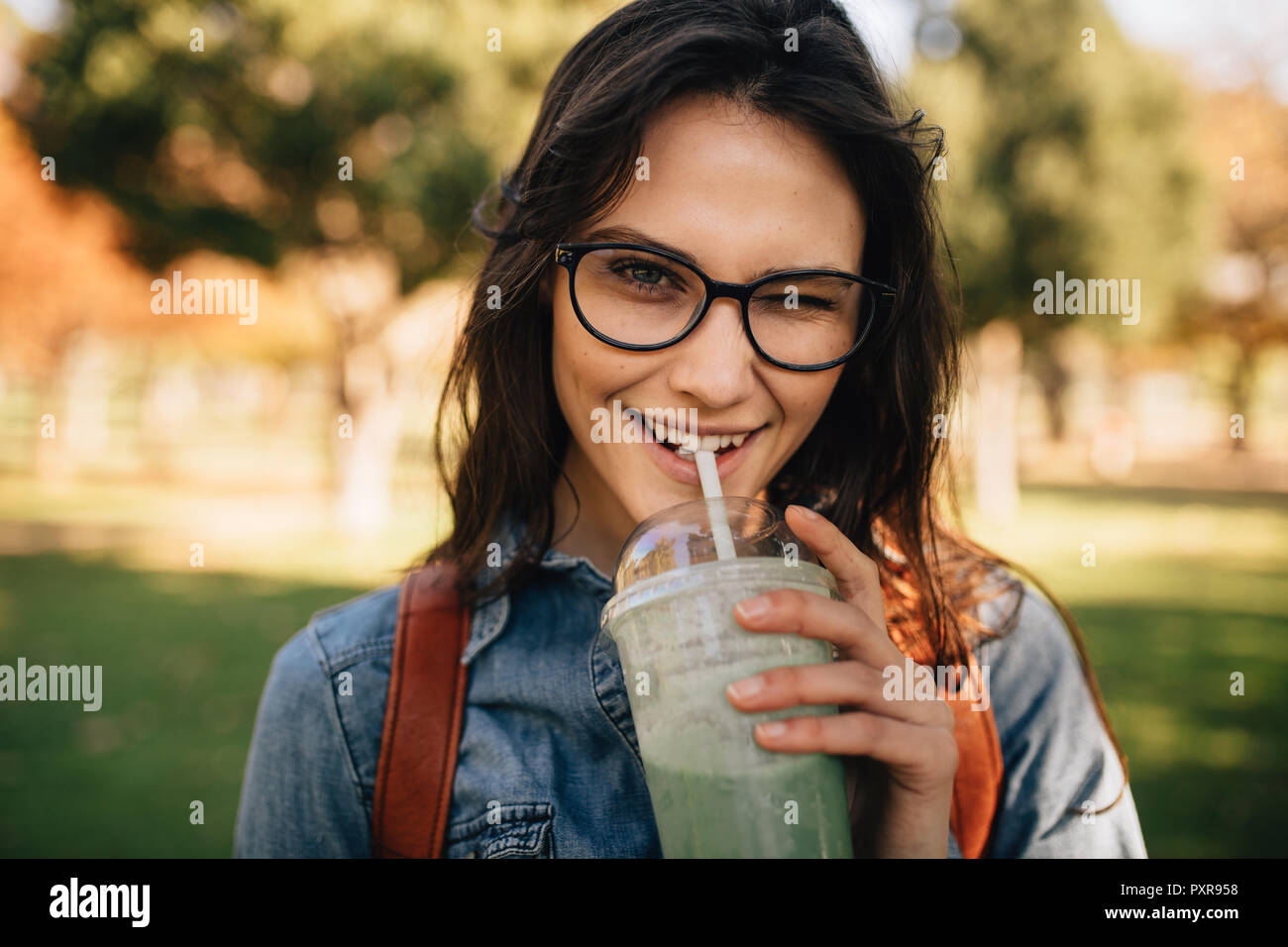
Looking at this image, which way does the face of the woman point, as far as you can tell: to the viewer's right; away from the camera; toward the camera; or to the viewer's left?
toward the camera

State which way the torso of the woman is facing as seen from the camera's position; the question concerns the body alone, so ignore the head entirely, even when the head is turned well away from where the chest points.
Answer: toward the camera

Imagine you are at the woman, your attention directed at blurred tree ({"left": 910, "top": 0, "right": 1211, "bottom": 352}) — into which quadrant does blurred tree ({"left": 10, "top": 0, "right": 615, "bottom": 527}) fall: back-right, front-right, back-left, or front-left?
front-left

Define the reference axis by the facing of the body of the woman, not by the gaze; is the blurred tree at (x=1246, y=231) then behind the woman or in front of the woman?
behind

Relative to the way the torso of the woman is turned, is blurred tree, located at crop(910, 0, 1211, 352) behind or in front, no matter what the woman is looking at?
behind
